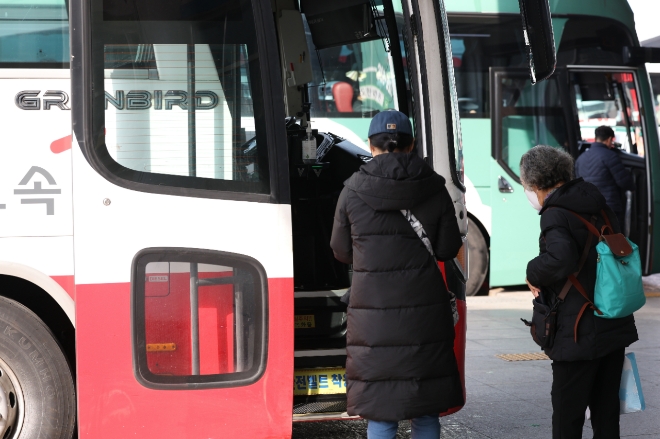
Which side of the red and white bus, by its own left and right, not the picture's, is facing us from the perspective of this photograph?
right

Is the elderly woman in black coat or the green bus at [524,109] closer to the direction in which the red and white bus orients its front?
the elderly woman in black coat

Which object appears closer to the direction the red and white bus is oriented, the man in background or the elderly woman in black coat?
the elderly woman in black coat

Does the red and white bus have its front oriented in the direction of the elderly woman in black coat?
yes

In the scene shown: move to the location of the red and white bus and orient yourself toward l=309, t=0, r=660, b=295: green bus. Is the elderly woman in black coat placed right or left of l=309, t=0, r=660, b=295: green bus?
right

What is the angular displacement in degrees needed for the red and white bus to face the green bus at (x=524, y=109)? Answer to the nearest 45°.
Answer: approximately 45° to its left

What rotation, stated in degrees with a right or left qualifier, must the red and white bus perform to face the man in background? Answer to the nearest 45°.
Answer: approximately 45° to its left
